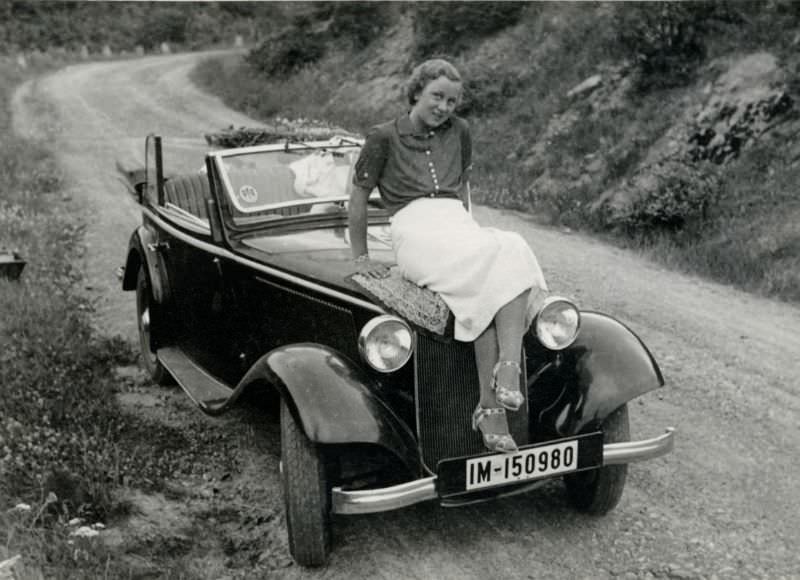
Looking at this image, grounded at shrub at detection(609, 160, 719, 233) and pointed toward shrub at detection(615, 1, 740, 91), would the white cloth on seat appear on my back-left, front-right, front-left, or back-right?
back-left

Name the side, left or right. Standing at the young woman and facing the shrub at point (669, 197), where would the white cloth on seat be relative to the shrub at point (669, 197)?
left

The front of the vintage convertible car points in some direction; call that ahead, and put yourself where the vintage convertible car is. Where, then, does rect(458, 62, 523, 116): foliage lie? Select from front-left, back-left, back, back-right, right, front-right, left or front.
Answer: back-left

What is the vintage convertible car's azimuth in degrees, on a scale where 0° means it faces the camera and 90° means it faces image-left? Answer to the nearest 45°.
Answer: approximately 315°

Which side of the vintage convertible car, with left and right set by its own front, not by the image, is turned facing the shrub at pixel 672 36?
left
